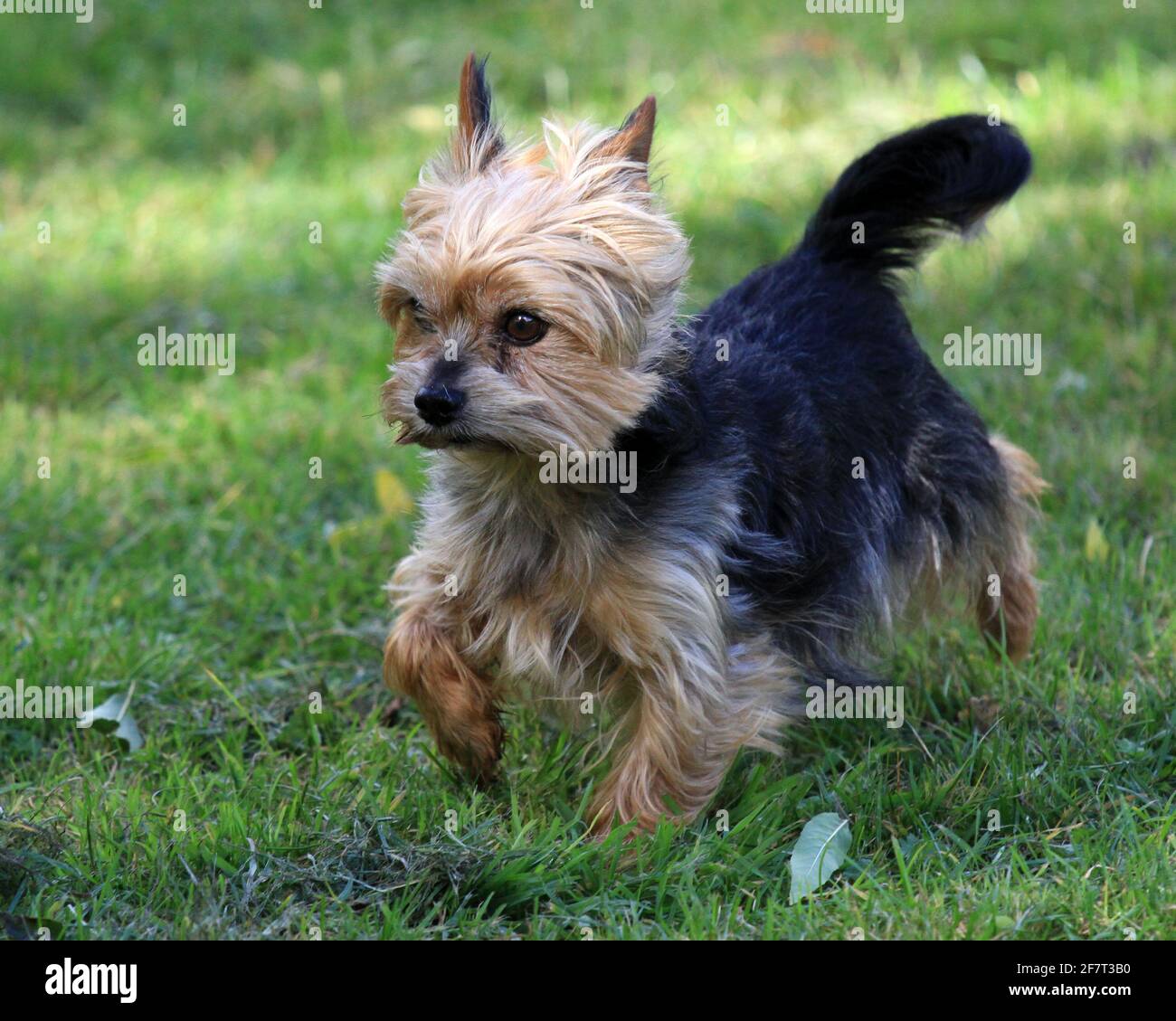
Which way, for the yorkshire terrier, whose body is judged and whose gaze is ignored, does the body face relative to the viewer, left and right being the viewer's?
facing the viewer and to the left of the viewer

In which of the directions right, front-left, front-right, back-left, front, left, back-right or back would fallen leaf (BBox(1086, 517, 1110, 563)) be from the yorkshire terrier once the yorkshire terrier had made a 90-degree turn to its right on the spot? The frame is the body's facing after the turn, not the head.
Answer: right

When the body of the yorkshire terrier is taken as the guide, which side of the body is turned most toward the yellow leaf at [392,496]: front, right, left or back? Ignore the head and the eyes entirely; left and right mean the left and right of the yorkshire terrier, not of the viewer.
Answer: right
